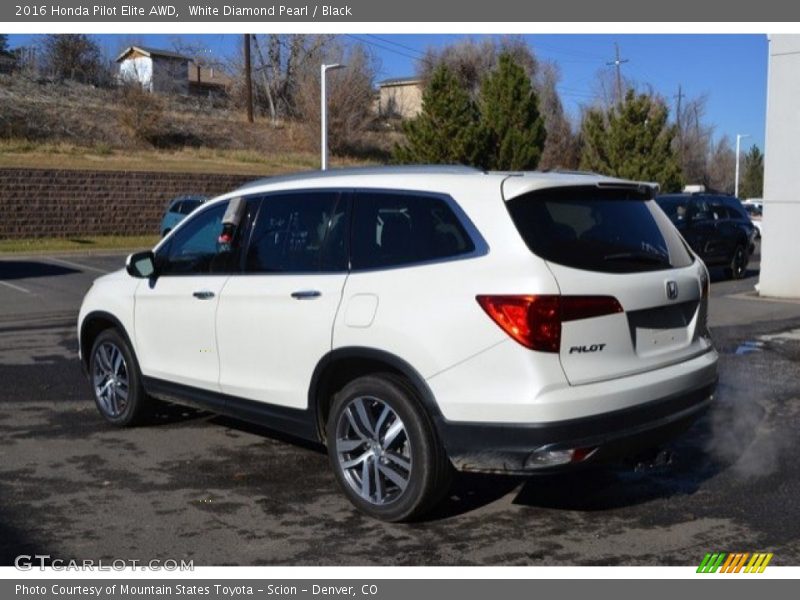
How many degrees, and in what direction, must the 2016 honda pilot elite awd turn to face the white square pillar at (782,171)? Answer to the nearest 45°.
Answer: approximately 90° to its right

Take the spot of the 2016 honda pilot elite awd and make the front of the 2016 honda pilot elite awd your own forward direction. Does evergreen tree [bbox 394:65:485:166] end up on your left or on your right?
on your right

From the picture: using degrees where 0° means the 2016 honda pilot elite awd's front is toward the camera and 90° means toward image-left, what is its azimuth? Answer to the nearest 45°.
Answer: approximately 135°

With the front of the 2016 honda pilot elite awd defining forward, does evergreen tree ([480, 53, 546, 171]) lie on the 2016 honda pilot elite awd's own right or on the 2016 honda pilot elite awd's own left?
on the 2016 honda pilot elite awd's own right
